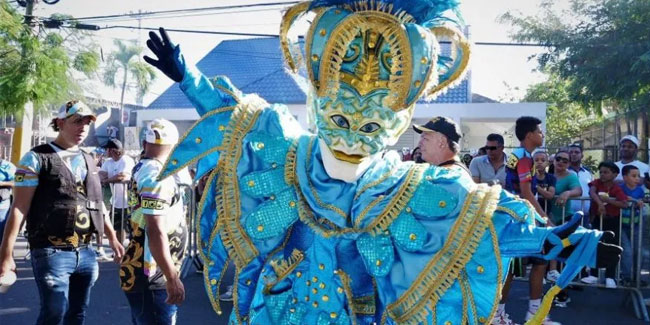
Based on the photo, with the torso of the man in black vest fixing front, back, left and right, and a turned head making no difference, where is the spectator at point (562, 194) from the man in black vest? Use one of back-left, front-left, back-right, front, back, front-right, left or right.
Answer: front-left

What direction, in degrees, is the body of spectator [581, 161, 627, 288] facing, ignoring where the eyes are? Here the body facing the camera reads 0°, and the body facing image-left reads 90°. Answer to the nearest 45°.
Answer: approximately 45°

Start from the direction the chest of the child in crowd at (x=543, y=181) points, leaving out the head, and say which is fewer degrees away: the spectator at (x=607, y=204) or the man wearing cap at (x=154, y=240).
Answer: the man wearing cap

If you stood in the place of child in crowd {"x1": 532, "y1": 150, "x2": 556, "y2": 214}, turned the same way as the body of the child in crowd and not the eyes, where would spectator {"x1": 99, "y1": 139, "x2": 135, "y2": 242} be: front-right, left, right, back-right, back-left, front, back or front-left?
front-right

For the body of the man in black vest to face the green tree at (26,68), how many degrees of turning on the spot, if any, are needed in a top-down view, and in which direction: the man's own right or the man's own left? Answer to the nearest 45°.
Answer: approximately 135° to the man's own left

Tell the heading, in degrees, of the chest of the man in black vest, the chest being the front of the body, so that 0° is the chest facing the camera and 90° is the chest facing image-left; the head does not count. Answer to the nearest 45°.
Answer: approximately 315°

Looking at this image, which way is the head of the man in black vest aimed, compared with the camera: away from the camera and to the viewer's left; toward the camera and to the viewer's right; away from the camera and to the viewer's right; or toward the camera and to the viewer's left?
toward the camera and to the viewer's right

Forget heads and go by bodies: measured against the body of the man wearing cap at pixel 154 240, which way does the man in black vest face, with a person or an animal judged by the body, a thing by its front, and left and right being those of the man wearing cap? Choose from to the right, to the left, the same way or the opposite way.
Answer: to the right

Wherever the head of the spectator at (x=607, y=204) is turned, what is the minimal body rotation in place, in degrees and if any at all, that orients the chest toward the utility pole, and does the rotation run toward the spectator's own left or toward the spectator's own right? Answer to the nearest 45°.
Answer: approximately 45° to the spectator's own right
